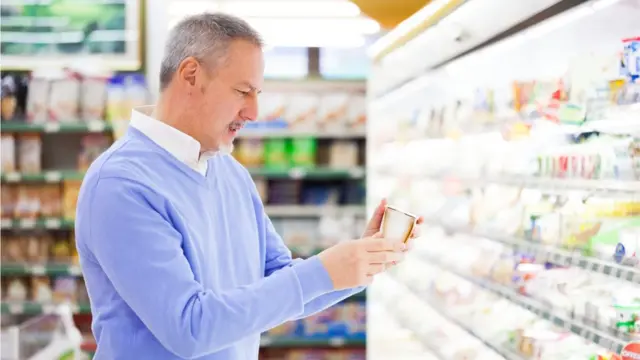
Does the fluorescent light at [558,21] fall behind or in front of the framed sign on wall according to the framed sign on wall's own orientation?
in front

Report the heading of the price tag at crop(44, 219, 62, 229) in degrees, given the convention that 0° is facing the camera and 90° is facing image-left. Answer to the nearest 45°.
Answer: approximately 0°

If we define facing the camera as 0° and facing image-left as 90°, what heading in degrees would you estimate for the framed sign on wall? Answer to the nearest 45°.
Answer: approximately 0°

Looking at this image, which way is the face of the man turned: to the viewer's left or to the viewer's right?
to the viewer's right
